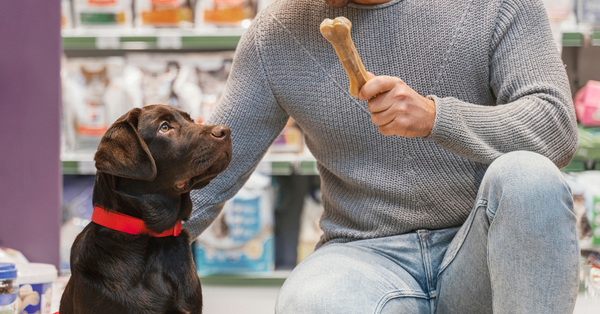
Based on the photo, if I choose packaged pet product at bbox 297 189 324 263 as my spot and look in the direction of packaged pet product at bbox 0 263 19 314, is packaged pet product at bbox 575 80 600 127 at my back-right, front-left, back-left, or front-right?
back-left

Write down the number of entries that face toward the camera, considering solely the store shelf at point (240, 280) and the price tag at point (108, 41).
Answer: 2

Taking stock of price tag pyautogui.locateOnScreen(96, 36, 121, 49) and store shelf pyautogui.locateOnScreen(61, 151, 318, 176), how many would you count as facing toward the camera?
2

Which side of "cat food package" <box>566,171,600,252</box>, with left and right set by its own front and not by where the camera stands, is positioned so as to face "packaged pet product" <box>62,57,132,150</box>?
right

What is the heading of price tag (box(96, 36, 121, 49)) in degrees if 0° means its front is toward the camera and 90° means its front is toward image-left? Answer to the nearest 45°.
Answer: approximately 0°

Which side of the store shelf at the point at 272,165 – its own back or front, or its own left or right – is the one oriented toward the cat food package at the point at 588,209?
left
